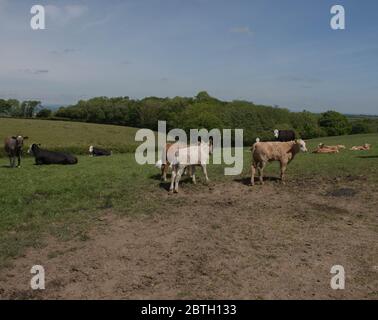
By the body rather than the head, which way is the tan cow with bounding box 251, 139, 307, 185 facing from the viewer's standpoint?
to the viewer's right

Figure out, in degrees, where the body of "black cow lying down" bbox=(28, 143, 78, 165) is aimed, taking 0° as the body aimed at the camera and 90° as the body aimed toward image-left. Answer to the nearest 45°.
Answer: approximately 90°

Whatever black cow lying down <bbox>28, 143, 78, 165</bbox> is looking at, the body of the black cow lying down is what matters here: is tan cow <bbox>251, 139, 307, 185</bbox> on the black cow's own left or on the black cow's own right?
on the black cow's own left

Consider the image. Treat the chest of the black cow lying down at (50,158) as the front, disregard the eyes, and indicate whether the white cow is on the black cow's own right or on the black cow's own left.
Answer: on the black cow's own left

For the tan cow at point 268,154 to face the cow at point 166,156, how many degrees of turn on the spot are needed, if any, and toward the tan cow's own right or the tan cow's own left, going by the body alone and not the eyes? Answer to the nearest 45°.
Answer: approximately 180°

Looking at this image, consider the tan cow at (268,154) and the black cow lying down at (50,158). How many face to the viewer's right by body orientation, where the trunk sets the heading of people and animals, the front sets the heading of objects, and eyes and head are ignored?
1

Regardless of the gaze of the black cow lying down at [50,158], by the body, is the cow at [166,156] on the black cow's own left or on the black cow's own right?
on the black cow's own left

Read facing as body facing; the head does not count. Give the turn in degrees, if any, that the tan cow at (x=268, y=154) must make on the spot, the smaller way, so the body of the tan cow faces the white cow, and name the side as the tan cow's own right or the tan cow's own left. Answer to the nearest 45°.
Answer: approximately 135° to the tan cow's own right

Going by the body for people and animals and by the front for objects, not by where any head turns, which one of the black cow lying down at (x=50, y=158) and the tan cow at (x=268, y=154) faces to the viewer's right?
the tan cow

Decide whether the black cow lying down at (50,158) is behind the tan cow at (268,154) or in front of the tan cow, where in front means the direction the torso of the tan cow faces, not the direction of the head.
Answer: behind
